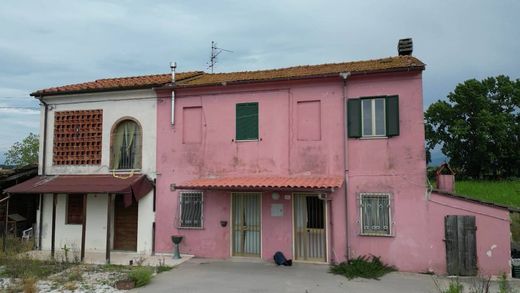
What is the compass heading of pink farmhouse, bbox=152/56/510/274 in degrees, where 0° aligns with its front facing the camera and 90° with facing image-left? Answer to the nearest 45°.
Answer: approximately 0°

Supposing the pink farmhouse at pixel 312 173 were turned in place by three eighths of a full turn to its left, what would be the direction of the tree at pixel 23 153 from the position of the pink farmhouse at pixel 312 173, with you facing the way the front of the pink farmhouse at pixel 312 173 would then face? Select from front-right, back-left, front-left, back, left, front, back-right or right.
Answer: left

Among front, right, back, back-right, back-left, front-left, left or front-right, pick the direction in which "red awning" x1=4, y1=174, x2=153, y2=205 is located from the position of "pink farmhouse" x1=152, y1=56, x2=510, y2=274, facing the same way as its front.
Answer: right
